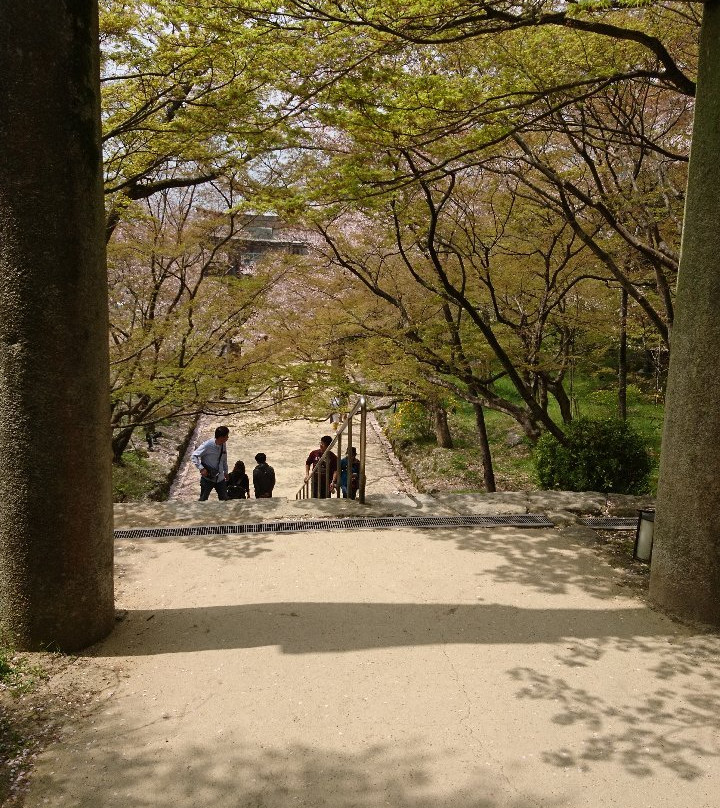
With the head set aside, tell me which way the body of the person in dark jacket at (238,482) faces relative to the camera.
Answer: away from the camera

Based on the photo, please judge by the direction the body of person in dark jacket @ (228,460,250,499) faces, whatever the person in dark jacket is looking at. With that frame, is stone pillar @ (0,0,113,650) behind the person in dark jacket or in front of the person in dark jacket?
behind

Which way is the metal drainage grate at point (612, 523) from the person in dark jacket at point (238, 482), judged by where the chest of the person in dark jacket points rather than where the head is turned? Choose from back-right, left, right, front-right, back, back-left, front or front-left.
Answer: back-right

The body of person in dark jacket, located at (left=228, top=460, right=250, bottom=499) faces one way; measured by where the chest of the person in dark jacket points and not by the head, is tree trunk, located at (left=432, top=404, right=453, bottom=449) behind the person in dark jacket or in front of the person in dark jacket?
in front

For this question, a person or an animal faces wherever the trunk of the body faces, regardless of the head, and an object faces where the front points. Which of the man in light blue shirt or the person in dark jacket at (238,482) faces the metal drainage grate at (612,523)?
the man in light blue shirt

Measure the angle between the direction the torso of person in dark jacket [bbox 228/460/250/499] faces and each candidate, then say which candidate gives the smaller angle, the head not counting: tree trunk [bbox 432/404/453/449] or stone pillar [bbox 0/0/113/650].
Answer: the tree trunk

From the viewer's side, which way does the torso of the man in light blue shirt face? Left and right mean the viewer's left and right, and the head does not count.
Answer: facing the viewer and to the right of the viewer

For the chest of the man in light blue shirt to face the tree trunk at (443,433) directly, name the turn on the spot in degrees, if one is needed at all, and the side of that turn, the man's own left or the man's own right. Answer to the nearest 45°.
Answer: approximately 90° to the man's own left

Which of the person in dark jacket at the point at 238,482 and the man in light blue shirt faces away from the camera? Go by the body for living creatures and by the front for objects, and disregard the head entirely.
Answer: the person in dark jacket

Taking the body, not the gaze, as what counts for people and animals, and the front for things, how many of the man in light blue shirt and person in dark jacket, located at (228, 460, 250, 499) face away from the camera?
1

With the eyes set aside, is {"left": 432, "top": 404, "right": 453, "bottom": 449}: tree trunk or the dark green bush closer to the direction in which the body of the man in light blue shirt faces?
the dark green bush

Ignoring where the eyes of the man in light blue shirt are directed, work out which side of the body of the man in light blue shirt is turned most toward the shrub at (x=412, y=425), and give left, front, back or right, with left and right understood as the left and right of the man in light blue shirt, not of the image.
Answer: left

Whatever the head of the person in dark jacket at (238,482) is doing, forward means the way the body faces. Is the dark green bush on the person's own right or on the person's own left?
on the person's own right
